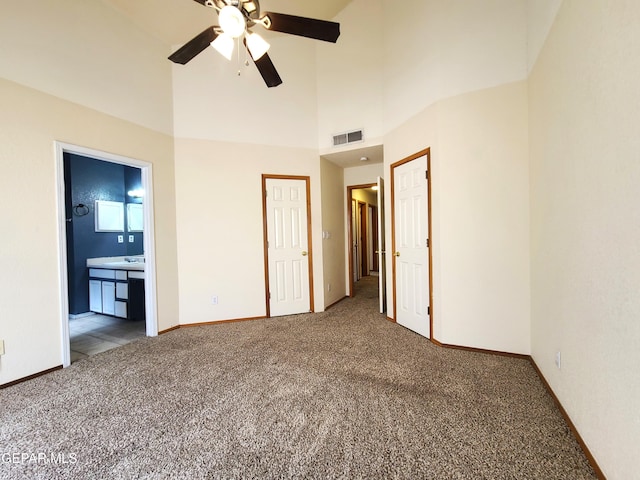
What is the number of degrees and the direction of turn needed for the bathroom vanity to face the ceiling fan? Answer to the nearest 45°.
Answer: approximately 45° to its left

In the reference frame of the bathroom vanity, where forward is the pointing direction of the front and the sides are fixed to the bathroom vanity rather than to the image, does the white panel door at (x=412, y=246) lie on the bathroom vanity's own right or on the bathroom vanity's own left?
on the bathroom vanity's own left

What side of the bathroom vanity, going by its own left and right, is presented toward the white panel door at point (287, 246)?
left

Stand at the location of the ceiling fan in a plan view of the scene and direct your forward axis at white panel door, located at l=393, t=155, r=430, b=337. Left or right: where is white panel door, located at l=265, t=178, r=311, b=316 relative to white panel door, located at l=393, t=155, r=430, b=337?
left

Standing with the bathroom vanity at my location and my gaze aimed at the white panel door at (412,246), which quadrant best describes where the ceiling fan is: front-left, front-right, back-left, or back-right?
front-right

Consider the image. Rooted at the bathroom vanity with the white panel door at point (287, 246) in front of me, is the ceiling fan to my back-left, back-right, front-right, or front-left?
front-right

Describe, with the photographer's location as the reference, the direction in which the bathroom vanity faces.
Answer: facing the viewer and to the left of the viewer
